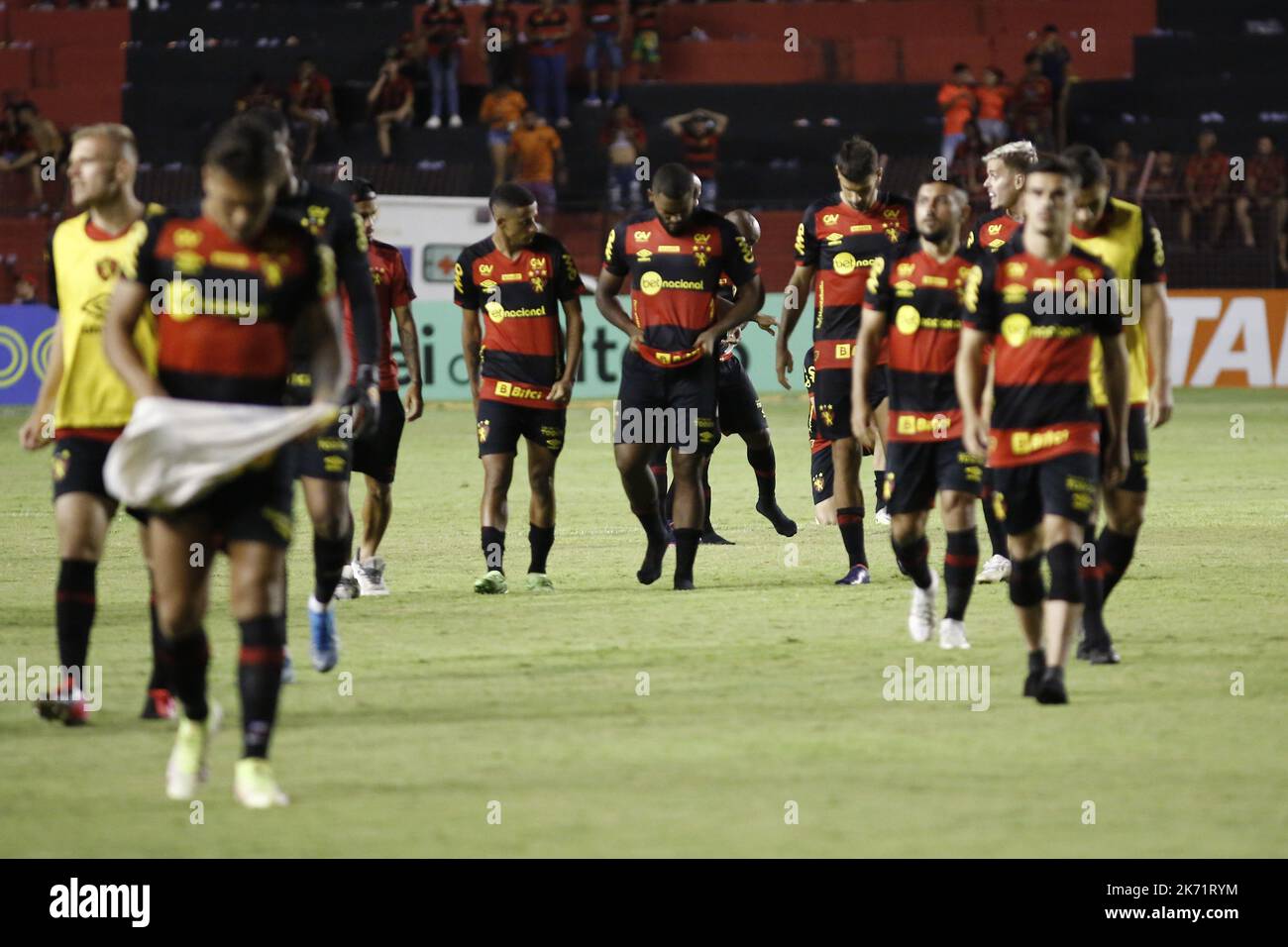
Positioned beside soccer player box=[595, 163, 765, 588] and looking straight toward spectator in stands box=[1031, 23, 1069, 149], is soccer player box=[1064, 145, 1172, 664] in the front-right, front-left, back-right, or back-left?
back-right

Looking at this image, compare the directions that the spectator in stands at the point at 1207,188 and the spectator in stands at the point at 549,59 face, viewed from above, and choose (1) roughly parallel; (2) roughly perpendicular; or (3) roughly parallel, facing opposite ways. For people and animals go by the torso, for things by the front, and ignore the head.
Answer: roughly parallel

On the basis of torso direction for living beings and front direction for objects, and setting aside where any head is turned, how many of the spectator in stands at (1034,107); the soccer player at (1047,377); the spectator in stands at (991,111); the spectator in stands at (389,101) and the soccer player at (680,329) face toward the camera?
5

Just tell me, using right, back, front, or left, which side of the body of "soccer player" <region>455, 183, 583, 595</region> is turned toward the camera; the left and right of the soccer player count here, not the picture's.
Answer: front

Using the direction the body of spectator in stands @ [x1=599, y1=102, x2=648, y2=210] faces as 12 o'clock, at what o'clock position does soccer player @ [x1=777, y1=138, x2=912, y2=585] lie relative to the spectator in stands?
The soccer player is roughly at 12 o'clock from the spectator in stands.

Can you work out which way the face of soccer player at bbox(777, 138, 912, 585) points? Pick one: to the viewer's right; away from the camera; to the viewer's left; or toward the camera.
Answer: toward the camera

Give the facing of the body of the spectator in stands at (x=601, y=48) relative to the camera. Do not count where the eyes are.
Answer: toward the camera

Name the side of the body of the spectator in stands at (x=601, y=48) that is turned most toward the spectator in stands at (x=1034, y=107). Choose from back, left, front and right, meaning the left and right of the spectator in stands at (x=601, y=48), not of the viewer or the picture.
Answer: left

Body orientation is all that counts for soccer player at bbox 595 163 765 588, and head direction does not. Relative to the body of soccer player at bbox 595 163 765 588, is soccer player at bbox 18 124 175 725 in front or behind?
in front

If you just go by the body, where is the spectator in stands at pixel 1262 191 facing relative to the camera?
toward the camera

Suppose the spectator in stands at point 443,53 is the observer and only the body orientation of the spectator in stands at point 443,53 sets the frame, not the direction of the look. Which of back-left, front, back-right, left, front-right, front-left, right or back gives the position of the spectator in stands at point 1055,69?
left

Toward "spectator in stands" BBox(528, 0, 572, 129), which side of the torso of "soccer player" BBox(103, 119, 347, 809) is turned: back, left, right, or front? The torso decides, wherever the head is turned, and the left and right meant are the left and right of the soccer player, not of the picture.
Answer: back

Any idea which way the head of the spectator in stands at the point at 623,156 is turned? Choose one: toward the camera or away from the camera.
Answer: toward the camera

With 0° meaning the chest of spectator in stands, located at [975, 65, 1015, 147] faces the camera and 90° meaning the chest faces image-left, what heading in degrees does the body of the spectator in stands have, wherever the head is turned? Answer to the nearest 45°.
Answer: approximately 0°
